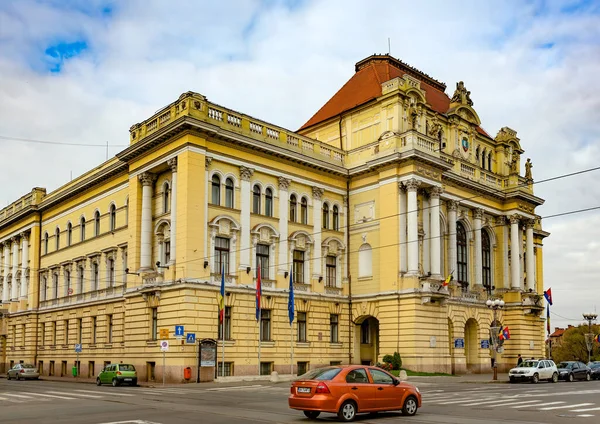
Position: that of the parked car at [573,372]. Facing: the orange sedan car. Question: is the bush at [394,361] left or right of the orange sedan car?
right

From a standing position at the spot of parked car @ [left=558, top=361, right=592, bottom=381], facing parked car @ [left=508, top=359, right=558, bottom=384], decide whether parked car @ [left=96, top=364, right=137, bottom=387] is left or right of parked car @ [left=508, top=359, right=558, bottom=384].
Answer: right

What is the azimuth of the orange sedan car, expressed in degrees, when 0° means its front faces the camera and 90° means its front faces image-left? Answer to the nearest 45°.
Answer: approximately 225°

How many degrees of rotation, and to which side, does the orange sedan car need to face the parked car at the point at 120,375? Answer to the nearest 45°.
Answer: approximately 90° to its left

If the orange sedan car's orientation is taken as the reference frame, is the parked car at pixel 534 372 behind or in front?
in front

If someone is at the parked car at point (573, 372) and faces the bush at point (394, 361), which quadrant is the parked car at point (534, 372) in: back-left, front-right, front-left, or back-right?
front-left

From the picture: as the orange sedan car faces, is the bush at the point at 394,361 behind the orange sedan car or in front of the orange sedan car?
in front
